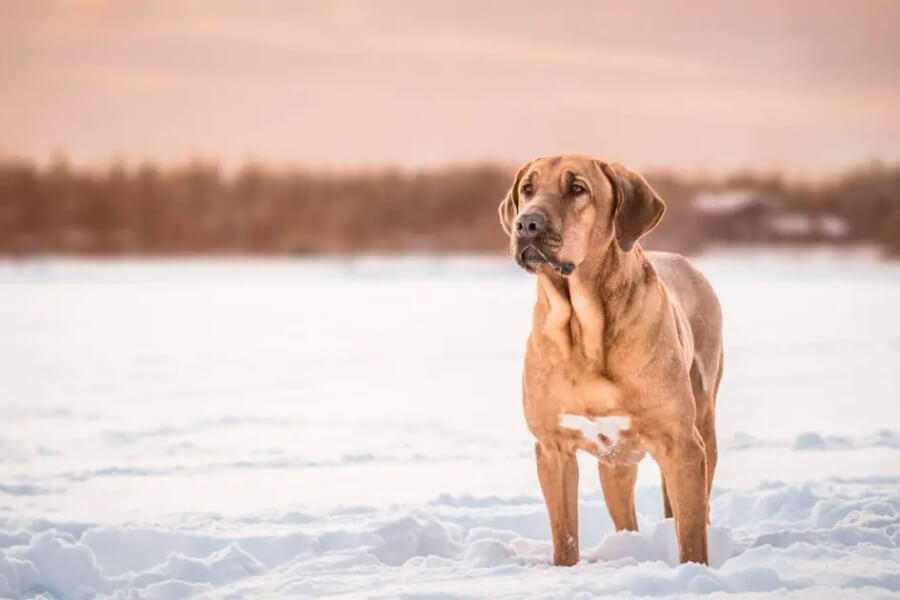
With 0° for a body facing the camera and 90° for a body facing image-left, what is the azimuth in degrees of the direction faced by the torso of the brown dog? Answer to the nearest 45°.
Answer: approximately 45°
